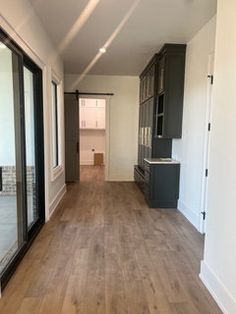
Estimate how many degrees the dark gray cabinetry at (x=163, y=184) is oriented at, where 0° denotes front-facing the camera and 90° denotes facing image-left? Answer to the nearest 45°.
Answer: approximately 90°

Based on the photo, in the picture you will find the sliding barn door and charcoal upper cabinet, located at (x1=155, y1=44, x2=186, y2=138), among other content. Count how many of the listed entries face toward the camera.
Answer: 1

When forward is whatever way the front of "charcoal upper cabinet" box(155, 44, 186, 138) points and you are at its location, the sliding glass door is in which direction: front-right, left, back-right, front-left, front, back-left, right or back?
front-left

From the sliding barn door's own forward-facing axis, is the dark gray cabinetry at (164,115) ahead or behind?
ahead

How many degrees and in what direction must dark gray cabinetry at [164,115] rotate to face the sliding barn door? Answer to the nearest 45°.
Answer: approximately 45° to its right

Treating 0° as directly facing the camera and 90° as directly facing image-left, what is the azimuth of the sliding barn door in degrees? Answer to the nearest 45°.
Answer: approximately 0°

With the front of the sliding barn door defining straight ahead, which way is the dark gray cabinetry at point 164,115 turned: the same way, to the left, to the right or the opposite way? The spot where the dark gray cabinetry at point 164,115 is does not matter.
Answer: to the right

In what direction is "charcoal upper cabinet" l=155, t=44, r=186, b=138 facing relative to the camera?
to the viewer's left

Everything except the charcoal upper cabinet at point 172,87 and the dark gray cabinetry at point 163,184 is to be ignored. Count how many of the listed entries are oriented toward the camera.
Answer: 0

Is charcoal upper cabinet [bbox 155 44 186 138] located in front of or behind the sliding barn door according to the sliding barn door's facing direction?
in front

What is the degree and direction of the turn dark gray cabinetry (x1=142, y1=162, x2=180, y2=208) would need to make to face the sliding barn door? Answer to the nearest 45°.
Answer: approximately 45° to its right

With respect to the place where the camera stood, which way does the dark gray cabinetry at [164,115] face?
facing to the left of the viewer

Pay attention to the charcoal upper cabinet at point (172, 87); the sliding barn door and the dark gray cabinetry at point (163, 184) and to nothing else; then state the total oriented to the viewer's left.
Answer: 2
